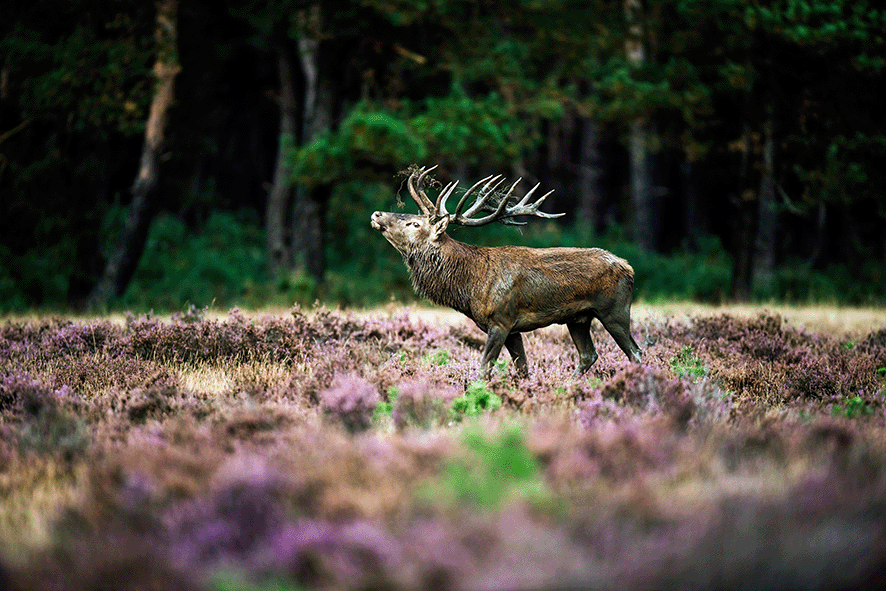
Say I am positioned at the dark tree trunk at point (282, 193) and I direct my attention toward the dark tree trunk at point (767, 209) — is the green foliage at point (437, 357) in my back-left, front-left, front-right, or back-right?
front-right

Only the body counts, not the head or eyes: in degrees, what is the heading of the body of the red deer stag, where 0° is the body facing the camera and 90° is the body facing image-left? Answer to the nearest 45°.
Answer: approximately 90°

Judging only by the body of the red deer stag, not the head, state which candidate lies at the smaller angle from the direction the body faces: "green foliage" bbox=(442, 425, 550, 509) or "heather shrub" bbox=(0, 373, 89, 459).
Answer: the heather shrub

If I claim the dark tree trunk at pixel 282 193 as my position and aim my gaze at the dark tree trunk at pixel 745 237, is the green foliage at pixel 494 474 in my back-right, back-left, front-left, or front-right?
front-right

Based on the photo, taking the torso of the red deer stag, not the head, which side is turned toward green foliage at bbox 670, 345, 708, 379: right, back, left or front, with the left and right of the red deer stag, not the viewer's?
back

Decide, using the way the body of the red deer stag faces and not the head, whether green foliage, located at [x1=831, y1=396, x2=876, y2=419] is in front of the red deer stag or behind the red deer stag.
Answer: behind

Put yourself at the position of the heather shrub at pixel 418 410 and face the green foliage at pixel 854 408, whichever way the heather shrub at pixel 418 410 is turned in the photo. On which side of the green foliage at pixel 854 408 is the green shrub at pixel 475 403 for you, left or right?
left

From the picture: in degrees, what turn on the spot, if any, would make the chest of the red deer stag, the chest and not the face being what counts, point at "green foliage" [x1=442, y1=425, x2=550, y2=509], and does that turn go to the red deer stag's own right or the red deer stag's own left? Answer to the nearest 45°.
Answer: approximately 90° to the red deer stag's own left

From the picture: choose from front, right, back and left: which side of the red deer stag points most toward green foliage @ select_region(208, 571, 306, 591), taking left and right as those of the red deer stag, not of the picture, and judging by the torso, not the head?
left
